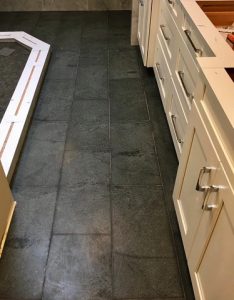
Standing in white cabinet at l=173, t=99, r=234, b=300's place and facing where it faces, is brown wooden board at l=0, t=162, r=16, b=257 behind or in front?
in front

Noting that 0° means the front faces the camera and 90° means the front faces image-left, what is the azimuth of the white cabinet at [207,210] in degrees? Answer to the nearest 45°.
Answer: approximately 90°
